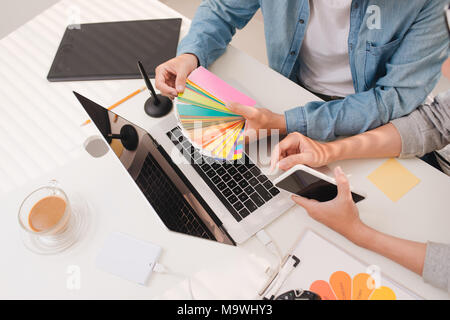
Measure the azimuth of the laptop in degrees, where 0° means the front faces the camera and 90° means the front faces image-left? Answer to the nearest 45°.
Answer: approximately 225°
